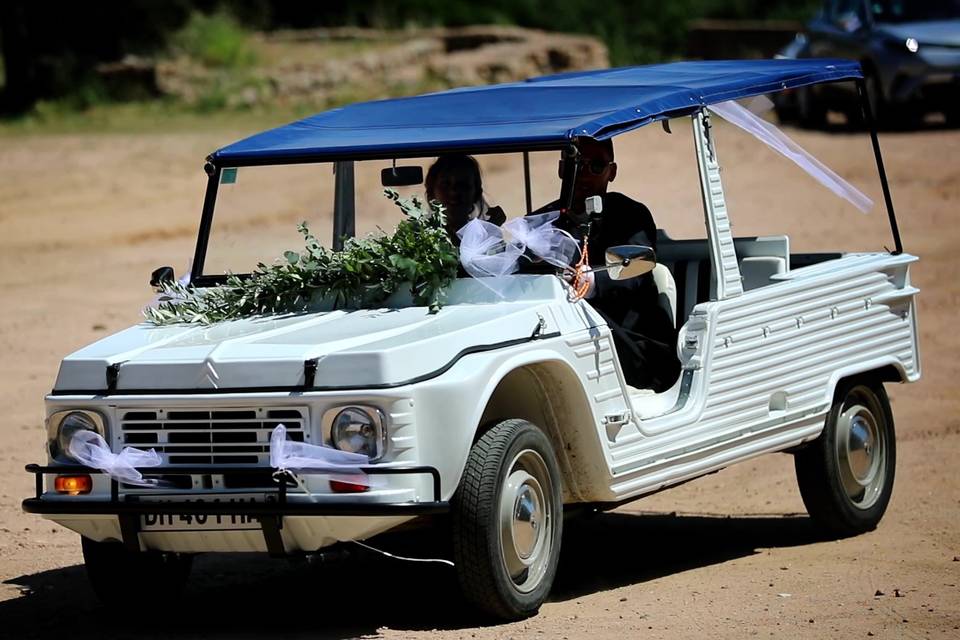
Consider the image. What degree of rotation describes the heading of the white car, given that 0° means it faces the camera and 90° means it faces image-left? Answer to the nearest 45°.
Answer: approximately 45°

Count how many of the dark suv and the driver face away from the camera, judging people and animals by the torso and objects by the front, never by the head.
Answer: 0

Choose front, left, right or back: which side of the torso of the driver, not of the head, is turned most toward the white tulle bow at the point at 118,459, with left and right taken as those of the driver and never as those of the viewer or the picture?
front

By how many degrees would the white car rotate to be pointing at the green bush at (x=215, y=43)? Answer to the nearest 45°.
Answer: approximately 135° to its right

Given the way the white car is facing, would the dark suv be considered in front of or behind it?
behind

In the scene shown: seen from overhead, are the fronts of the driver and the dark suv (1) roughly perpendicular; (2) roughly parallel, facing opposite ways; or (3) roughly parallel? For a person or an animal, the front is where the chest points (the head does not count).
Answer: roughly perpendicular

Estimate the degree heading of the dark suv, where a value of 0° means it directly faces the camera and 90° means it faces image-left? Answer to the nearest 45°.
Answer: approximately 315°

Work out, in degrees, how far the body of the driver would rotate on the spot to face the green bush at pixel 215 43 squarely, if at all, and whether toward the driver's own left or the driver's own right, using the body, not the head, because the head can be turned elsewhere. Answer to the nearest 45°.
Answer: approximately 135° to the driver's own right

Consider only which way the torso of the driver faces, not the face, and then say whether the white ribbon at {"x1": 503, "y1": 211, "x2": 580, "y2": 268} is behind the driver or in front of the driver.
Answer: in front

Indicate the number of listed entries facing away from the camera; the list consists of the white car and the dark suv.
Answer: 0
